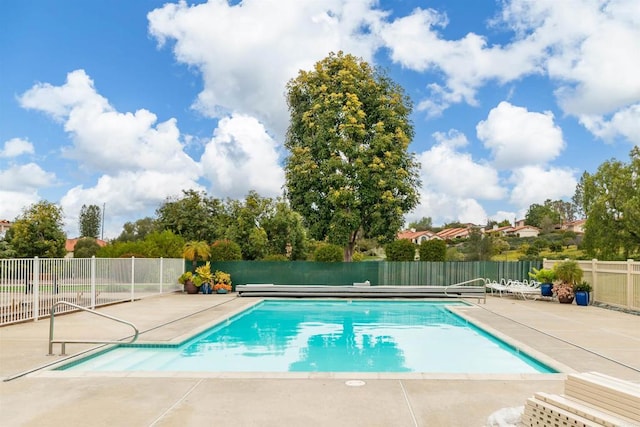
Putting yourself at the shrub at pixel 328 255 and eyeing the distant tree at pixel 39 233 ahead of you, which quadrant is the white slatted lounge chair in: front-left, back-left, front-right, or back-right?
back-left
